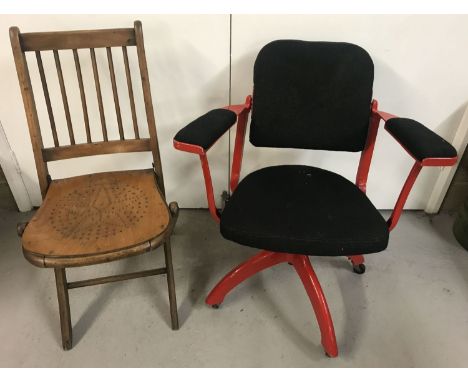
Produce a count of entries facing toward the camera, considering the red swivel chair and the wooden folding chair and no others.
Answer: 2

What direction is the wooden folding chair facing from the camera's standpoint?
toward the camera

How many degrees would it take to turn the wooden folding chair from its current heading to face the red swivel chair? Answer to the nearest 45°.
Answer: approximately 90° to its left

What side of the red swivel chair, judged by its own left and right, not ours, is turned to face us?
front

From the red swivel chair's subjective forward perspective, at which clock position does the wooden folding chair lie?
The wooden folding chair is roughly at 2 o'clock from the red swivel chair.
